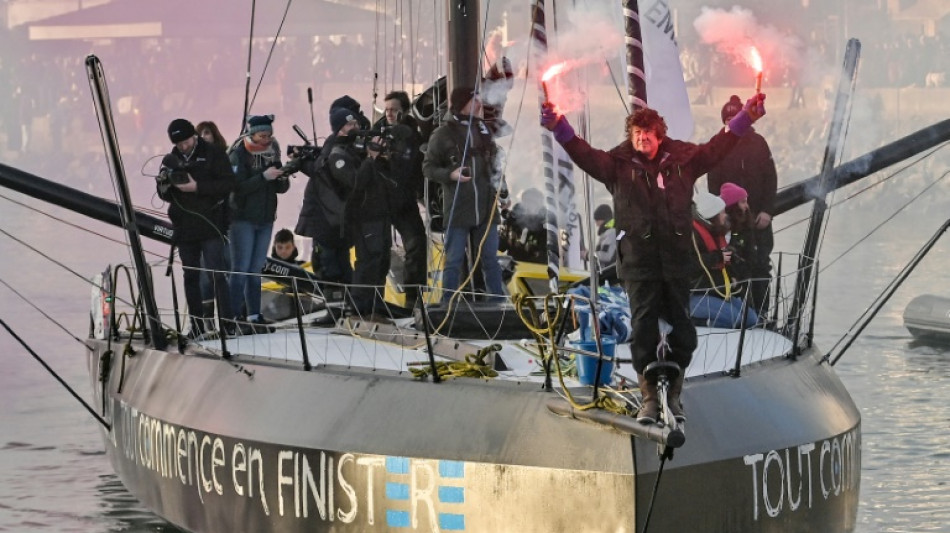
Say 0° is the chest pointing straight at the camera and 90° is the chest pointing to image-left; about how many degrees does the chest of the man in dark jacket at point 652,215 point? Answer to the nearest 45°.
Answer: approximately 0°

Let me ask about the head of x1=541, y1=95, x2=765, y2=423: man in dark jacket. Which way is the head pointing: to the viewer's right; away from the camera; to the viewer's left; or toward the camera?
toward the camera

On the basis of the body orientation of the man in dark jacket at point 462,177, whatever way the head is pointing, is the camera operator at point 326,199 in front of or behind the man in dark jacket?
behind

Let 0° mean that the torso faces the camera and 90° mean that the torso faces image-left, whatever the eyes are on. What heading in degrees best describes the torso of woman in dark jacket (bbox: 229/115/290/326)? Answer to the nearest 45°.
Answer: approximately 315°

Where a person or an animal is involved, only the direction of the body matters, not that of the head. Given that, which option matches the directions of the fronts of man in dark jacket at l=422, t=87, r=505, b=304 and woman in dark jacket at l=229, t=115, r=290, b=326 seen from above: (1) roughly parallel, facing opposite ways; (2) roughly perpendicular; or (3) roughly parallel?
roughly parallel

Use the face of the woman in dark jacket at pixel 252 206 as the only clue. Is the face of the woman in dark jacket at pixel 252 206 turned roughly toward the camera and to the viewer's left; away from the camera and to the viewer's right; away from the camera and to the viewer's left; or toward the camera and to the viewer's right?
toward the camera and to the viewer's right
